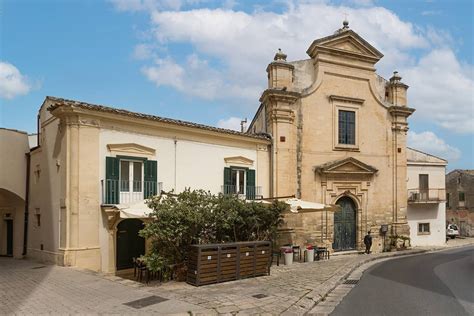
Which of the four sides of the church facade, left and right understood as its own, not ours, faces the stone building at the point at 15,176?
right

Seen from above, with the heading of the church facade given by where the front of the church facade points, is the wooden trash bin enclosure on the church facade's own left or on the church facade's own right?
on the church facade's own right

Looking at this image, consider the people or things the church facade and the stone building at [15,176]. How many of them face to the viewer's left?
0

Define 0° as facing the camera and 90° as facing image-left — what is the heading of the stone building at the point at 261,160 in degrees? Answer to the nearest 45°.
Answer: approximately 315°

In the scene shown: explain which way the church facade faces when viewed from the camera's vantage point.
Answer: facing the viewer and to the right of the viewer

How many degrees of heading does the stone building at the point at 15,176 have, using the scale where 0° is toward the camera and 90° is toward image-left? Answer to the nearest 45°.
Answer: approximately 315°
